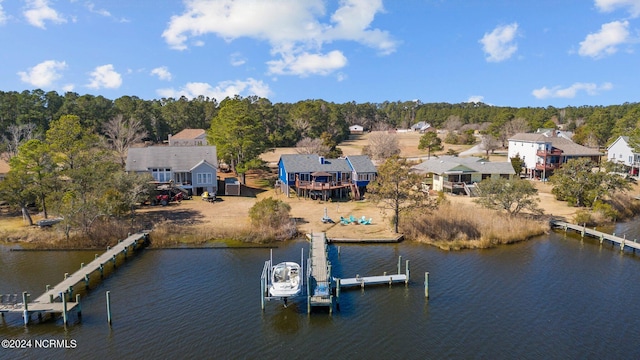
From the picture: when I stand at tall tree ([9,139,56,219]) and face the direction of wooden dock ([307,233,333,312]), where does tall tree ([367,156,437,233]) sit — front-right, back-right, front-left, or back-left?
front-left

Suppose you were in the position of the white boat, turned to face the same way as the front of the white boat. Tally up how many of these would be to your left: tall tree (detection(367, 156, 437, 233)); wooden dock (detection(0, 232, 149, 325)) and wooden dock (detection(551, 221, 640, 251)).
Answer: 1

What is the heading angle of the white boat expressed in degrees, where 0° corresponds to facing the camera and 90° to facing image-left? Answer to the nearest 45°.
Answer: approximately 180°

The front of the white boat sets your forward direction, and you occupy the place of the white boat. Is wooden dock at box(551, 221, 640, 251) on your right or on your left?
on your right

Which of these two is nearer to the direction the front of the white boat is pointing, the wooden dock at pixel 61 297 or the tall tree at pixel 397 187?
the tall tree

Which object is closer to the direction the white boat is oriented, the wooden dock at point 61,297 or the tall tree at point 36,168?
the tall tree

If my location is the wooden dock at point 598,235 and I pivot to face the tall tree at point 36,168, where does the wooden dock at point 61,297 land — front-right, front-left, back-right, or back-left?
front-left

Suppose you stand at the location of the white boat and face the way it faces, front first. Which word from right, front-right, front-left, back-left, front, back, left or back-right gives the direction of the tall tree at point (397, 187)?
front-right

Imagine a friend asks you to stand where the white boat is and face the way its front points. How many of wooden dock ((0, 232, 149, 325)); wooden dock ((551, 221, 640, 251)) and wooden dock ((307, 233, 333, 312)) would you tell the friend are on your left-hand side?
1

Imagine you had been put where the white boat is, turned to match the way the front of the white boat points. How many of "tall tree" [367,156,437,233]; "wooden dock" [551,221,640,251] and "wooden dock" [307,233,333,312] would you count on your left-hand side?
0

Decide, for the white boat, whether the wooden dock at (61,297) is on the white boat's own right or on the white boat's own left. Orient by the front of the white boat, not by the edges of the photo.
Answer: on the white boat's own left

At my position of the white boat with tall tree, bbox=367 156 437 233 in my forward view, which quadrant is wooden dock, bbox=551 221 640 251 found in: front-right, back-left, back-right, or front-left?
front-right

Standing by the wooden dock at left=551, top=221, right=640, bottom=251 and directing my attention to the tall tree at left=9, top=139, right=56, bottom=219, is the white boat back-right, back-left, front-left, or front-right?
front-left

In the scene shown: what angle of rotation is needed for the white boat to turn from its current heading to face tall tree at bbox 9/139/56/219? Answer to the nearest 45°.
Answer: approximately 45° to its left
